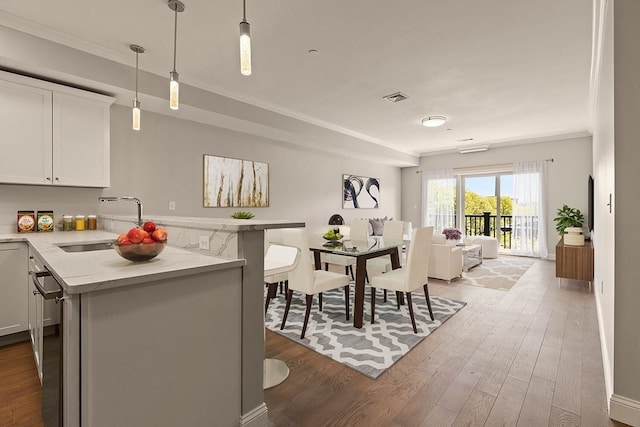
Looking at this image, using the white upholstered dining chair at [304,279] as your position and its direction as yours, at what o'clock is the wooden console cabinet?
The wooden console cabinet is roughly at 1 o'clock from the white upholstered dining chair.

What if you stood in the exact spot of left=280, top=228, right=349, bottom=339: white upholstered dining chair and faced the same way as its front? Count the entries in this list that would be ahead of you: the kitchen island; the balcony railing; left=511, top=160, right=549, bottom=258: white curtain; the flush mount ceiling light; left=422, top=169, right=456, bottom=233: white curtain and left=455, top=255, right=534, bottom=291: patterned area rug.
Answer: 5

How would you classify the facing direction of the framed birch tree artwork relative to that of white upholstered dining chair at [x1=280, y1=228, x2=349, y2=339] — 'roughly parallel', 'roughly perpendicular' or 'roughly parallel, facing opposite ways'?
roughly perpendicular

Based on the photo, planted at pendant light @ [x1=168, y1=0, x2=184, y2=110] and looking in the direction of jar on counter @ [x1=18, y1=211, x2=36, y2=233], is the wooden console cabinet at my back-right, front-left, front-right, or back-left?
back-right

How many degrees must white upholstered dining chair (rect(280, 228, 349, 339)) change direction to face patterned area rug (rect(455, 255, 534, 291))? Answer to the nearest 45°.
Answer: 0° — it already faces it

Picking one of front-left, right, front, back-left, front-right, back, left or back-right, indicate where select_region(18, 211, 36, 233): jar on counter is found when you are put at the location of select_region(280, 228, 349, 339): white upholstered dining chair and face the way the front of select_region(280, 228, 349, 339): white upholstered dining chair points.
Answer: back-left

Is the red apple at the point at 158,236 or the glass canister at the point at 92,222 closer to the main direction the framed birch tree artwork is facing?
the red apple

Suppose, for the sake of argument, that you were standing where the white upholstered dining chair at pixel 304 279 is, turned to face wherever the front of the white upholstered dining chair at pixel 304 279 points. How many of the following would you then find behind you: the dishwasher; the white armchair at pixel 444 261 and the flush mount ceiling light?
1

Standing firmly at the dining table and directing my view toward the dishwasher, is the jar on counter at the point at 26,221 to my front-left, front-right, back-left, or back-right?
front-right

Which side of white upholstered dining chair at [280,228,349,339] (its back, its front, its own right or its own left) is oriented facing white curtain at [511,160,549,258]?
front

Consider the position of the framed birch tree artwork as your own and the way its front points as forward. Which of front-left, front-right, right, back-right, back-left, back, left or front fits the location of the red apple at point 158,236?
front-right

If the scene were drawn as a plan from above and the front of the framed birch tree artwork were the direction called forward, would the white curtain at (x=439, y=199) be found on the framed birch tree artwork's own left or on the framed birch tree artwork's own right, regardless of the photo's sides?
on the framed birch tree artwork's own left

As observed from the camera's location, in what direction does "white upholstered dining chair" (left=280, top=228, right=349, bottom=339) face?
facing away from the viewer and to the right of the viewer

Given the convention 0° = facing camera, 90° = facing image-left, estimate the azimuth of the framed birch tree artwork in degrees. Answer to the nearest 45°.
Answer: approximately 315°

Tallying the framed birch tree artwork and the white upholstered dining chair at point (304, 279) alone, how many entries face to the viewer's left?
0

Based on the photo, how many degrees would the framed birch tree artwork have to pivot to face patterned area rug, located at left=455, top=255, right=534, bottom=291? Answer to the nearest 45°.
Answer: approximately 45° to its left

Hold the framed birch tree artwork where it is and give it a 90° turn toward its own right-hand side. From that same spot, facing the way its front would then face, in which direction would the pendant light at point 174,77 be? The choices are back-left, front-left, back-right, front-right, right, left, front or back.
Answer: front-left

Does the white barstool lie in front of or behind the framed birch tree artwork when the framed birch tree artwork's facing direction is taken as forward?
in front

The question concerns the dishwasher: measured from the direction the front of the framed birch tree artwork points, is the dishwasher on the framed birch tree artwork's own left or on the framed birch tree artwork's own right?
on the framed birch tree artwork's own right
